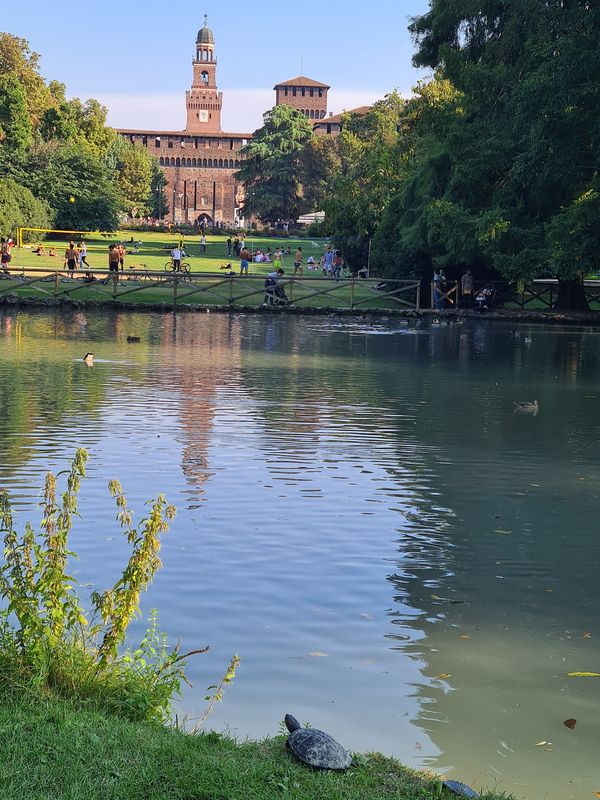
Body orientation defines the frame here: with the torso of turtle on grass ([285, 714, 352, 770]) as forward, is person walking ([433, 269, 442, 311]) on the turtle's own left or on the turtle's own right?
on the turtle's own right

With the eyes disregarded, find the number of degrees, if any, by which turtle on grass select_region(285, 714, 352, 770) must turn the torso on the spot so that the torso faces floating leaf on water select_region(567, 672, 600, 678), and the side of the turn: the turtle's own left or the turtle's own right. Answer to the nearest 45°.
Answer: approximately 90° to the turtle's own right

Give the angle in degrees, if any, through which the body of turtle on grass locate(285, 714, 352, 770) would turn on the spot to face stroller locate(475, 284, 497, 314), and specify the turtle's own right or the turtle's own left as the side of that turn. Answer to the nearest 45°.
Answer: approximately 45° to the turtle's own right

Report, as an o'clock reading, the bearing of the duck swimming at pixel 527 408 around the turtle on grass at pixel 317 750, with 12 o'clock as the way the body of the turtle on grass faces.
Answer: The duck swimming is roughly at 2 o'clock from the turtle on grass.

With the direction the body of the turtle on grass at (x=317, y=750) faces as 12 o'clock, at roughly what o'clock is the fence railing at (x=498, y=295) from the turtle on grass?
The fence railing is roughly at 2 o'clock from the turtle on grass.

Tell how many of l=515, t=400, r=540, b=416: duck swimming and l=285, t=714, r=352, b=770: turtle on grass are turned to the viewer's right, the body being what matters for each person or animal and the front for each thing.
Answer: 1

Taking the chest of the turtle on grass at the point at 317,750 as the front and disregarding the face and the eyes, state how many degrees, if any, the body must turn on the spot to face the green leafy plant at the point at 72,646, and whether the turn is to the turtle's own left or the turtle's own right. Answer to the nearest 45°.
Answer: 0° — it already faces it

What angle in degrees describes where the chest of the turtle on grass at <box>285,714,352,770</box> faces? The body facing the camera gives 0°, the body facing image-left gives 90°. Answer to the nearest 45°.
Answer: approximately 135°

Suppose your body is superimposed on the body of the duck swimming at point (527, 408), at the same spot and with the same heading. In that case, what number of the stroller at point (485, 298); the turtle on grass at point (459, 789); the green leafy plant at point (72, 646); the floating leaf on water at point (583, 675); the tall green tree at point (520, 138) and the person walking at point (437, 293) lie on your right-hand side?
3
